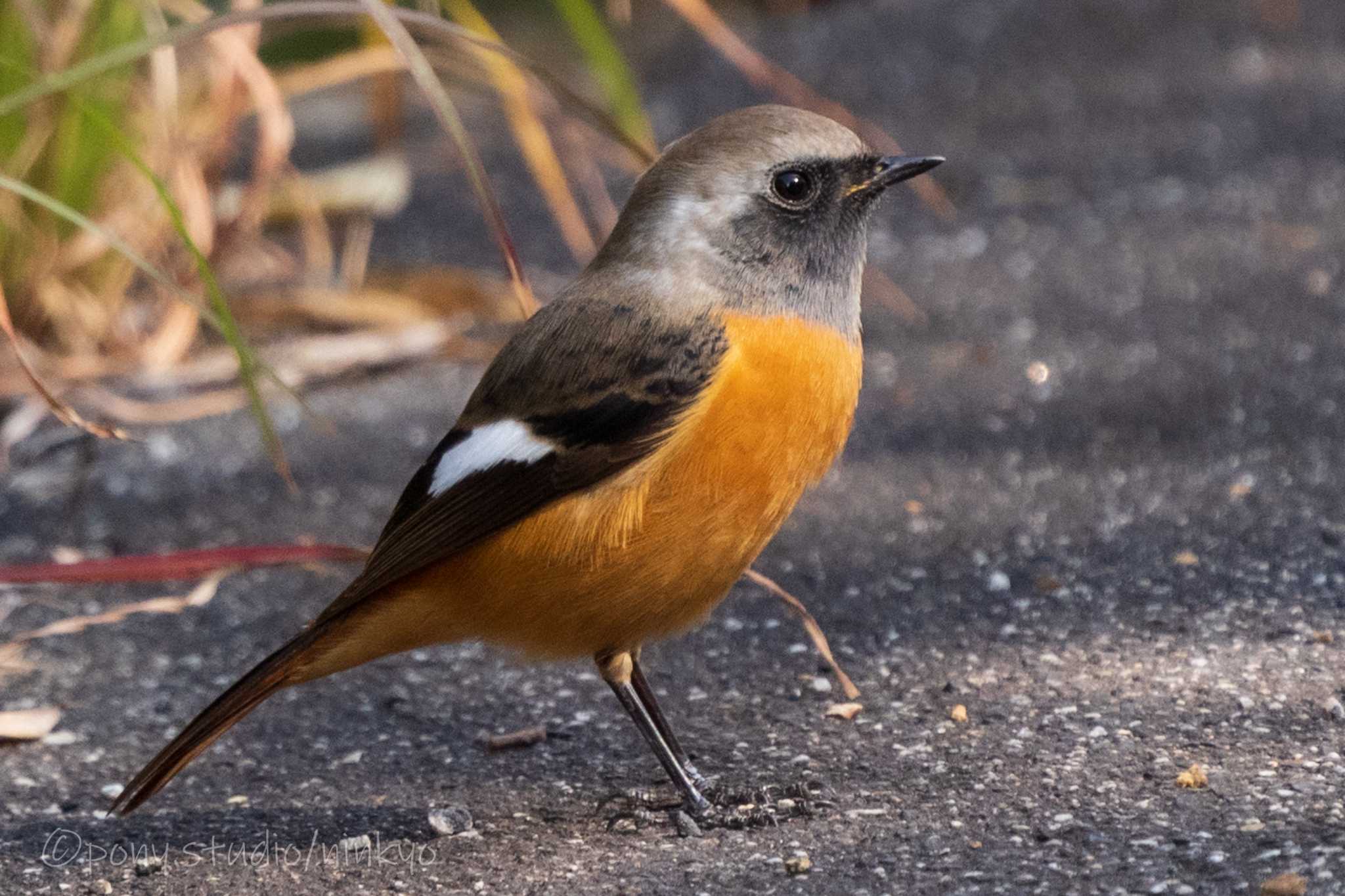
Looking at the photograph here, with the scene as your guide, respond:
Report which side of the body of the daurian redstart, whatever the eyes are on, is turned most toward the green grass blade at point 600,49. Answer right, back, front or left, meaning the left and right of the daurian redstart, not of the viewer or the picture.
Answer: left

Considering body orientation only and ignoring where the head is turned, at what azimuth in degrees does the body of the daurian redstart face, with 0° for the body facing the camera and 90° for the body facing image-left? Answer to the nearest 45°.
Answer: approximately 270°

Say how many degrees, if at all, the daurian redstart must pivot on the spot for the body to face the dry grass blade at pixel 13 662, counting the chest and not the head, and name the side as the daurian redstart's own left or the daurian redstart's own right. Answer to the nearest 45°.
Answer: approximately 135° to the daurian redstart's own left

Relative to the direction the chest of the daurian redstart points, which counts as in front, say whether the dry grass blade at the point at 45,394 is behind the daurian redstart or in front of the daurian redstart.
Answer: behind

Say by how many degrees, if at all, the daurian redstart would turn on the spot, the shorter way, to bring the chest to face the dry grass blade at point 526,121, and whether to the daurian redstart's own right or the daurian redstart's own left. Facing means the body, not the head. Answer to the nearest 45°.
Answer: approximately 90° to the daurian redstart's own left
